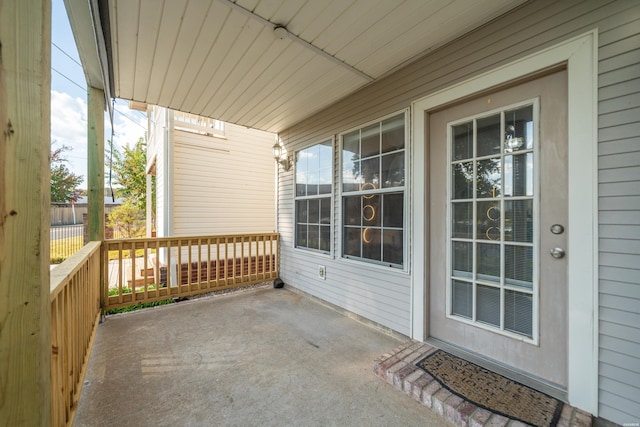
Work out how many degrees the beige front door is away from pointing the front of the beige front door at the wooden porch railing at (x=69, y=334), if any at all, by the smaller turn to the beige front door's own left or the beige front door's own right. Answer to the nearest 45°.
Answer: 0° — it already faces it

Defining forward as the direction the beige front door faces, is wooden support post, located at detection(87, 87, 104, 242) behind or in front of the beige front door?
in front

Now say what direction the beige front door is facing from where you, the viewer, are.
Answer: facing the viewer and to the left of the viewer

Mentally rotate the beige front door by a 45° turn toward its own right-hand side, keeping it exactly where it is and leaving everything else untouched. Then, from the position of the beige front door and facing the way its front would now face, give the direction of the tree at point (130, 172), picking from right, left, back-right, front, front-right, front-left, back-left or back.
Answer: front

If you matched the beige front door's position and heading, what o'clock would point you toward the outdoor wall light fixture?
The outdoor wall light fixture is roughly at 2 o'clock from the beige front door.

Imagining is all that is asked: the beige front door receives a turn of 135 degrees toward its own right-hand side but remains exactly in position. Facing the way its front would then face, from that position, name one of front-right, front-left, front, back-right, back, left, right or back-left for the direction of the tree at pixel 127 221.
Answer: left
